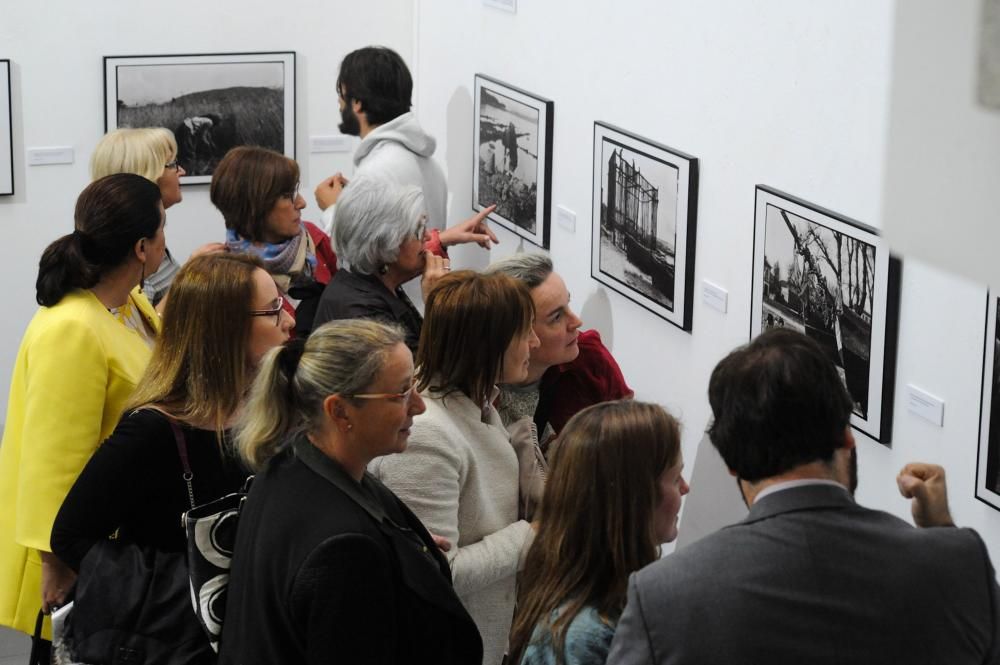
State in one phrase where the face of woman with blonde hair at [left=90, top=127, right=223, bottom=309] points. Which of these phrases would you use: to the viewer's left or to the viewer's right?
to the viewer's right

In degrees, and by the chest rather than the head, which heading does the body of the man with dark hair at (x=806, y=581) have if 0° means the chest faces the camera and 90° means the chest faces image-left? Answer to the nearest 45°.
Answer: approximately 180°

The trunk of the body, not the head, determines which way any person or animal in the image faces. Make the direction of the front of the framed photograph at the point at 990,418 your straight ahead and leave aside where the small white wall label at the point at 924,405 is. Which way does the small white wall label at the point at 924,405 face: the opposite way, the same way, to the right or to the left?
the same way

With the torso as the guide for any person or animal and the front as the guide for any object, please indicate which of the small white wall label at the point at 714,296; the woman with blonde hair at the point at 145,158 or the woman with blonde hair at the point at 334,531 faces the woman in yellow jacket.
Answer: the small white wall label

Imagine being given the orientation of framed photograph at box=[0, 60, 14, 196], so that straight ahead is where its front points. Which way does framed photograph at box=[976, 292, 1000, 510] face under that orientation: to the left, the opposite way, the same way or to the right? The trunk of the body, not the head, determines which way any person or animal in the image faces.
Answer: to the right

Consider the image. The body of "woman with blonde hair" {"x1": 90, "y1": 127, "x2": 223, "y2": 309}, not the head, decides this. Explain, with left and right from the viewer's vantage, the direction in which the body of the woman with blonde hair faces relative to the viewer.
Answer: facing to the right of the viewer

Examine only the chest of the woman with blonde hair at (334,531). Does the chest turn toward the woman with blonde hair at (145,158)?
no

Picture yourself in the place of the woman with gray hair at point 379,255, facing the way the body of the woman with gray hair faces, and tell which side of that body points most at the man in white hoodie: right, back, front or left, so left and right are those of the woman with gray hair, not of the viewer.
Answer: left

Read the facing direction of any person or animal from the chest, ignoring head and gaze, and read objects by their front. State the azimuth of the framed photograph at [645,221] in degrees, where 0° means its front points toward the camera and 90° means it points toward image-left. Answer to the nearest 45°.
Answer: approximately 45°

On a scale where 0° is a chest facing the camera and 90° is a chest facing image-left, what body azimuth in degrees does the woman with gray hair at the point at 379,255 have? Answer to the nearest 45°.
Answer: approximately 270°

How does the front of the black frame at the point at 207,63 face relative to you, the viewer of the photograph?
facing the viewer

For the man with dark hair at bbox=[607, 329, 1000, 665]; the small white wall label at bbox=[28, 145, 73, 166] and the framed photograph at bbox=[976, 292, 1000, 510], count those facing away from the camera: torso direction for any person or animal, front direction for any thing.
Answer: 1

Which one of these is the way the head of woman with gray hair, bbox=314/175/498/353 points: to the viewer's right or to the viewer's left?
to the viewer's right

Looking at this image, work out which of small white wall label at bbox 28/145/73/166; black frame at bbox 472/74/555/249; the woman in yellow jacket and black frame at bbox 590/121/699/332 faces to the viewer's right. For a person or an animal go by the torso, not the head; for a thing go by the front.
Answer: the woman in yellow jacket

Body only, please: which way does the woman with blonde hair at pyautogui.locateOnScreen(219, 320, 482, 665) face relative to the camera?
to the viewer's right

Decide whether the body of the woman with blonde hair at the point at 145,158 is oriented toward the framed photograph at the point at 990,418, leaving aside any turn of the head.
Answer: no

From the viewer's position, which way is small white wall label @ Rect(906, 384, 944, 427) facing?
facing the viewer and to the left of the viewer

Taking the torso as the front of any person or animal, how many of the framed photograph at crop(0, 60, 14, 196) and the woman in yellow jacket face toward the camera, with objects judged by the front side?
1
